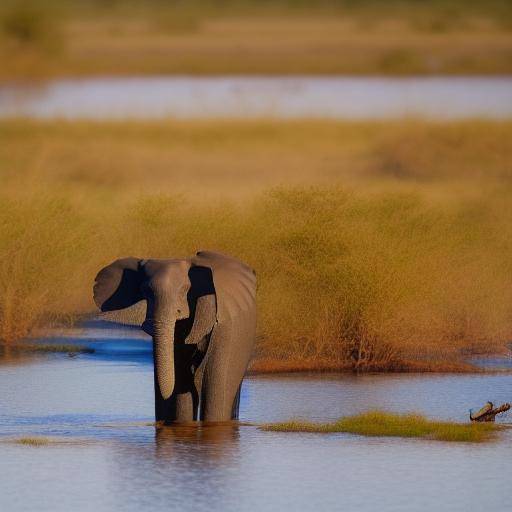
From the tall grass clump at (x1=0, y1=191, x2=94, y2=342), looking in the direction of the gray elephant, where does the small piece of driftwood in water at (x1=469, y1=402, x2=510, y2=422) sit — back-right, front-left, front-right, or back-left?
front-left

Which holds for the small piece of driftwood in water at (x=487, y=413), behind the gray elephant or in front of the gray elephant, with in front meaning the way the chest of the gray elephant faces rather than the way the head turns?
behind

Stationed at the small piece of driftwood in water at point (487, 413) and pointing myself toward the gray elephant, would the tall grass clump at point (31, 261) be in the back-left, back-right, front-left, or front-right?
front-right

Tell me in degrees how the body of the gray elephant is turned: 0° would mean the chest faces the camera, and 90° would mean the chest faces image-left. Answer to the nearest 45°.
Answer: approximately 45°

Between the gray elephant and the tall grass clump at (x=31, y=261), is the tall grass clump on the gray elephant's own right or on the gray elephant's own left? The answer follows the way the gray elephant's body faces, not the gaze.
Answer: on the gray elephant's own right
